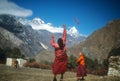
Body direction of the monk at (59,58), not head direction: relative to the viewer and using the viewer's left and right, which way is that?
facing away from the viewer
